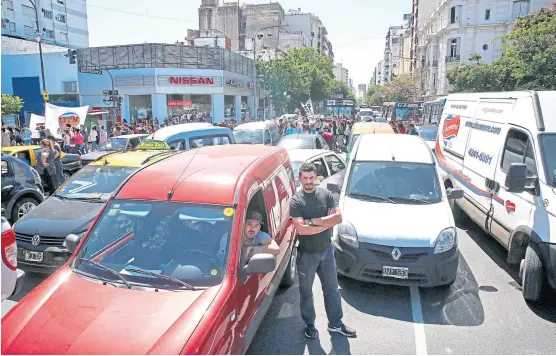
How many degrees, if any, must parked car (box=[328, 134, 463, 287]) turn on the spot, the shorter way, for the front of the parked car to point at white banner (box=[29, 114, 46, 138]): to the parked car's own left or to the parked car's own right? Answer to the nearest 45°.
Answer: approximately 135° to the parked car's own right

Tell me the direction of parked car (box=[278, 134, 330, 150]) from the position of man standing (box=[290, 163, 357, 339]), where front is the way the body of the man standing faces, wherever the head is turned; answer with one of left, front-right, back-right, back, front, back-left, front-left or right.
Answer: back

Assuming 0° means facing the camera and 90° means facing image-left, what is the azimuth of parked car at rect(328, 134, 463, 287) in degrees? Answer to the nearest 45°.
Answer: approximately 0°

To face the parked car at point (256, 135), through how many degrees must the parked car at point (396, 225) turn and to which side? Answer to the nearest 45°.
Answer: approximately 135° to its right

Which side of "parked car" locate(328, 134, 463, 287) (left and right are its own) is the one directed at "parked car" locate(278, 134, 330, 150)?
back

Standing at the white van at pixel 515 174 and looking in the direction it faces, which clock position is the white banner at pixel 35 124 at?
The white banner is roughly at 5 o'clock from the white van.
